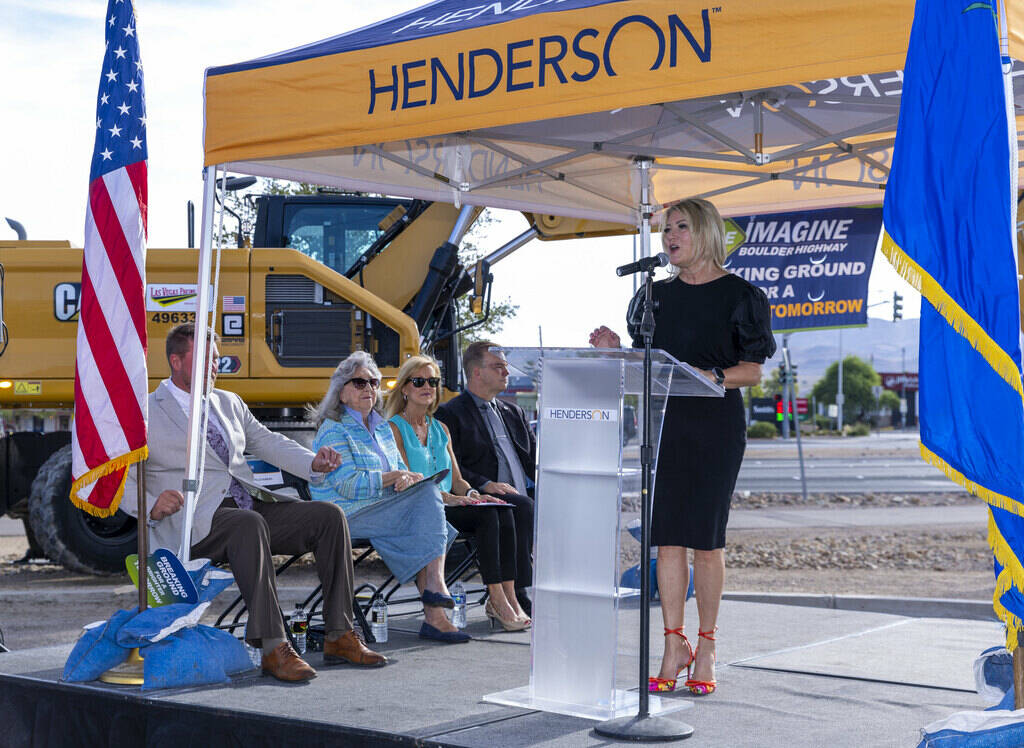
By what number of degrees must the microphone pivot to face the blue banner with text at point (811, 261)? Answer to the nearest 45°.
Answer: approximately 90° to its left

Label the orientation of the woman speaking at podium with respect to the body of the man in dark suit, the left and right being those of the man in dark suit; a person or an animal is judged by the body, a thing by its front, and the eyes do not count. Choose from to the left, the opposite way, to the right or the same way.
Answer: to the right

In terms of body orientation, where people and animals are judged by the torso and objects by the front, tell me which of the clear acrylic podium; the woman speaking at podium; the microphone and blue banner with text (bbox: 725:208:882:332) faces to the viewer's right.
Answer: the microphone

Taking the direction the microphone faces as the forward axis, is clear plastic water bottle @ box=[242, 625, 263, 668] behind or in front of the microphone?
behind

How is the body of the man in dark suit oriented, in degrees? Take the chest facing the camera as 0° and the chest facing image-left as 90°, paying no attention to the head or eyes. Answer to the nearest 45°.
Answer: approximately 315°

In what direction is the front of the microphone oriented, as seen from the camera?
facing to the right of the viewer

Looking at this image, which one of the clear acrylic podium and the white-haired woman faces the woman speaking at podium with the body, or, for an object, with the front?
the white-haired woman

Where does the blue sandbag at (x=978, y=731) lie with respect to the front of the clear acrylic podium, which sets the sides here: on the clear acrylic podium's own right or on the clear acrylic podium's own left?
on the clear acrylic podium's own left

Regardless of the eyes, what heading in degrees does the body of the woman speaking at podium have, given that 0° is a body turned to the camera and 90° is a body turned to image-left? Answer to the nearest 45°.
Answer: approximately 45°

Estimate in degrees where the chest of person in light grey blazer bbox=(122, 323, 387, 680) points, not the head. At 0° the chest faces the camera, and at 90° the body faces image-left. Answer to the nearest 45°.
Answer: approximately 315°

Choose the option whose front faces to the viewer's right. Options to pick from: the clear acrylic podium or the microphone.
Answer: the microphone
